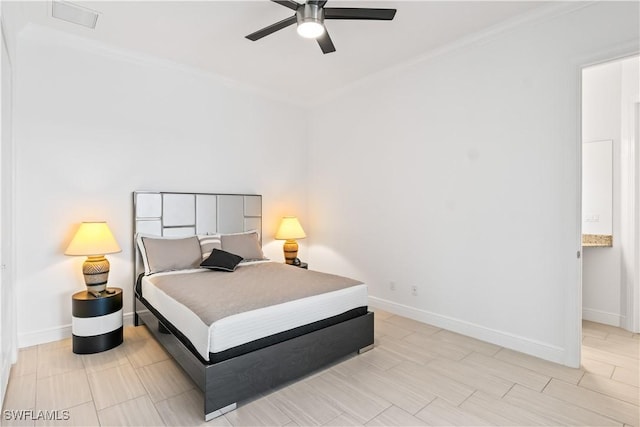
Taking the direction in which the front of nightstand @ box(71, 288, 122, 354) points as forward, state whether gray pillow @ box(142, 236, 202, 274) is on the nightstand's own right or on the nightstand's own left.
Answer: on the nightstand's own left

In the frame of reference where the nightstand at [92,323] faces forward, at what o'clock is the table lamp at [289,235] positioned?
The table lamp is roughly at 10 o'clock from the nightstand.

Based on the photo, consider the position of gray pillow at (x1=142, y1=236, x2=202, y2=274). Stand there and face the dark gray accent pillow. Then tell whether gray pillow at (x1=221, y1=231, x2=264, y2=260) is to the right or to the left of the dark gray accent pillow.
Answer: left

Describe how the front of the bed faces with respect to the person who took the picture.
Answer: facing the viewer and to the right of the viewer

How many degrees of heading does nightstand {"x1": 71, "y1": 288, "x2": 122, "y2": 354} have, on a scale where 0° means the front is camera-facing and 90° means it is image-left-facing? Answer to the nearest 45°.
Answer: approximately 315°

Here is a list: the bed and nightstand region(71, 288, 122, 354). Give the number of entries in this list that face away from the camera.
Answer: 0

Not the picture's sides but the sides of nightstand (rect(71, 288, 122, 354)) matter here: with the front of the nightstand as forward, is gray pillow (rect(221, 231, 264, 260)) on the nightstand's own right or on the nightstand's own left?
on the nightstand's own left
